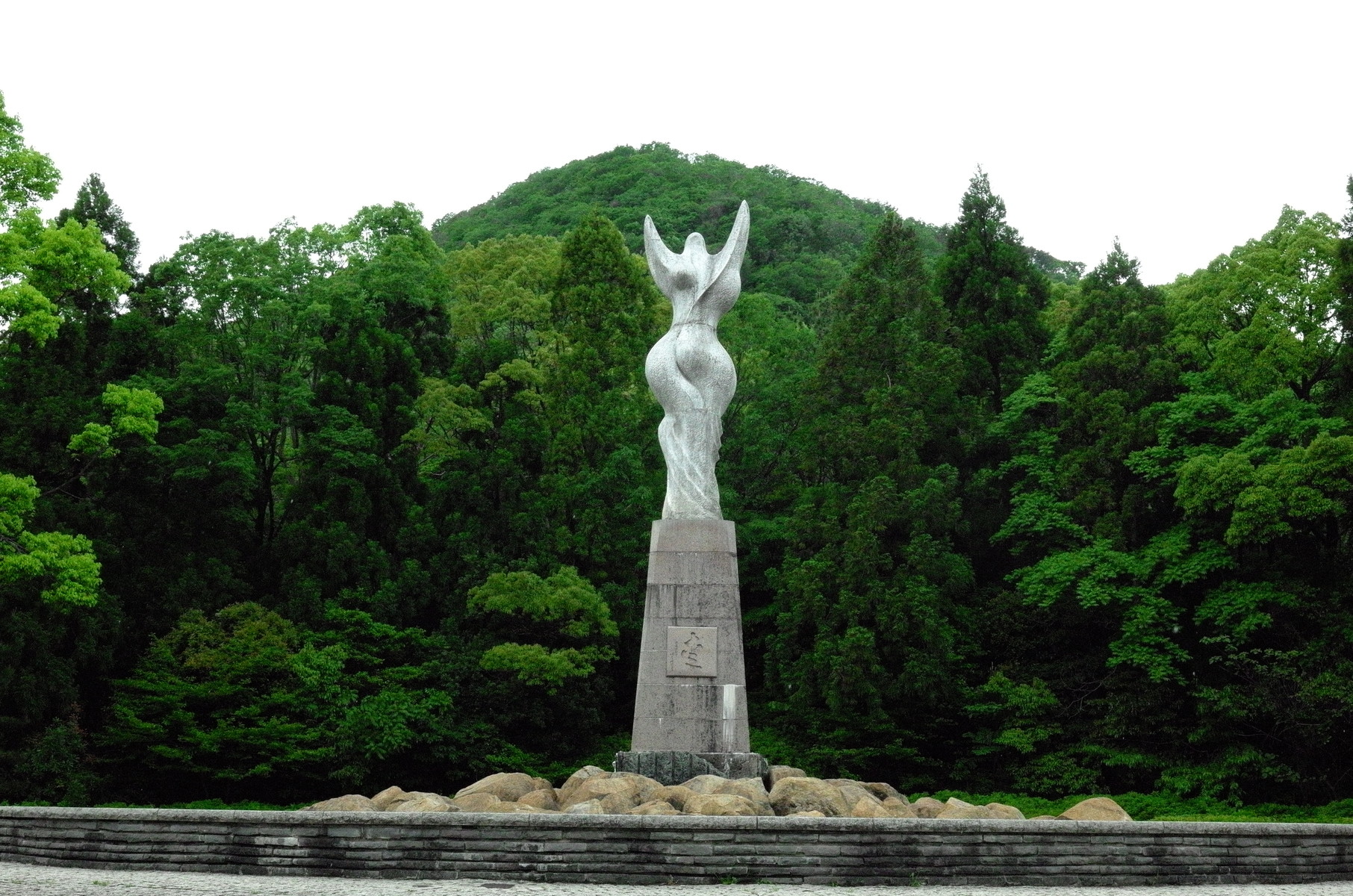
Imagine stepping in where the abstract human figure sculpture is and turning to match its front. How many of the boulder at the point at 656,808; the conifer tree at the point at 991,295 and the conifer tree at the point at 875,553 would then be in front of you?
1

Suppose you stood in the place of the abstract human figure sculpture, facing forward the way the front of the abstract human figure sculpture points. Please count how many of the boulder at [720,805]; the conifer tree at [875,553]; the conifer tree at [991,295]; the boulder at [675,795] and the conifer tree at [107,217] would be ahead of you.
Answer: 2

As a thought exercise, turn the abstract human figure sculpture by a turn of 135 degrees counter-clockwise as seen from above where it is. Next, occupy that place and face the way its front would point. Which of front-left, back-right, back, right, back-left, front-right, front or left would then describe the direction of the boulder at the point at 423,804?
back

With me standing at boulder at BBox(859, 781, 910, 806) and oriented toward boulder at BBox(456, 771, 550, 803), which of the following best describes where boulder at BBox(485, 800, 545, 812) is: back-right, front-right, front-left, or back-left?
front-left

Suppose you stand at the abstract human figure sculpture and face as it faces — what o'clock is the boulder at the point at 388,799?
The boulder is roughly at 2 o'clock from the abstract human figure sculpture.

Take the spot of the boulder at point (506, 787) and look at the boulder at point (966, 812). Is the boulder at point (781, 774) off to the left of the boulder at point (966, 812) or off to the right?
left

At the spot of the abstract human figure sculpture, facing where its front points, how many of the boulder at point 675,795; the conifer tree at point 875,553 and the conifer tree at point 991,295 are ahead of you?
1

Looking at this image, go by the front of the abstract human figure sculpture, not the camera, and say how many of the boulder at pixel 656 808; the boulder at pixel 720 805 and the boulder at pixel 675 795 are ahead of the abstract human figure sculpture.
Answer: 3

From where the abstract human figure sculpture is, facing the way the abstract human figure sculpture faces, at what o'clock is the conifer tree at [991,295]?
The conifer tree is roughly at 7 o'clock from the abstract human figure sculpture.

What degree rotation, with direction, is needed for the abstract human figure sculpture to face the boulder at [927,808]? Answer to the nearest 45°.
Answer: approximately 45° to its left

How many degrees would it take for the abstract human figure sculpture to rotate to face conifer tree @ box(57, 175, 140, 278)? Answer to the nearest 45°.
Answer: approximately 135° to its right

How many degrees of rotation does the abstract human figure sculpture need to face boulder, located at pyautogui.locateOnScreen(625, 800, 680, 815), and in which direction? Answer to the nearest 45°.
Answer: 0° — it already faces it

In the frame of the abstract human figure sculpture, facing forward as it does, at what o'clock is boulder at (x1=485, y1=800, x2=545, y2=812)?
The boulder is roughly at 1 o'clock from the abstract human figure sculpture.

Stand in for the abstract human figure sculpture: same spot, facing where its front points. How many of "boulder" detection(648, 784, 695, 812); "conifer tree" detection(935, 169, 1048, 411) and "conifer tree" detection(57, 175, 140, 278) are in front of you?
1

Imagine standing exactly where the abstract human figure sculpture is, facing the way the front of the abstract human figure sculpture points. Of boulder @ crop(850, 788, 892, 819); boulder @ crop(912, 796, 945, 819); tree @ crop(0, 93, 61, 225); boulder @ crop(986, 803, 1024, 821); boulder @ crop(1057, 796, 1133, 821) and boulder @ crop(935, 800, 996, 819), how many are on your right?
1

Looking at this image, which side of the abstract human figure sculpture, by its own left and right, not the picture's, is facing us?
front

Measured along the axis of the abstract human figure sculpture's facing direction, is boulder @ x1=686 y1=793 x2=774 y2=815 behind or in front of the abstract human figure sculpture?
in front

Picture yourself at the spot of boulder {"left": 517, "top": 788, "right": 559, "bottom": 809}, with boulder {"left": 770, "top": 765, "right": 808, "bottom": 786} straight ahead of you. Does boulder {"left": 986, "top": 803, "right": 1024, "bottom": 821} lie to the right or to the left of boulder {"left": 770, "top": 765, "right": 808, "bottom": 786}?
right
